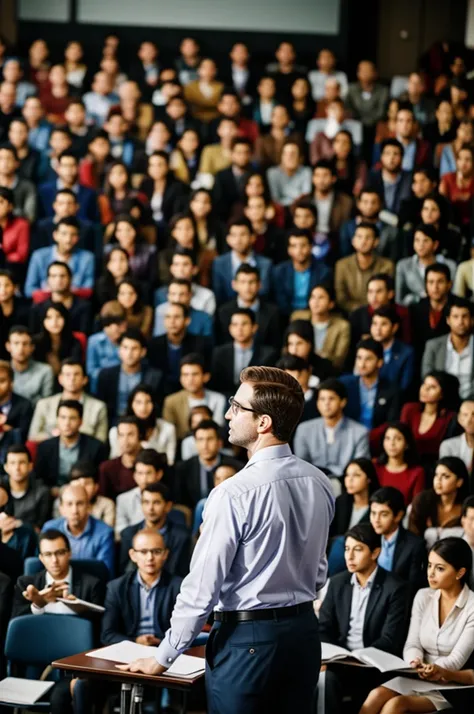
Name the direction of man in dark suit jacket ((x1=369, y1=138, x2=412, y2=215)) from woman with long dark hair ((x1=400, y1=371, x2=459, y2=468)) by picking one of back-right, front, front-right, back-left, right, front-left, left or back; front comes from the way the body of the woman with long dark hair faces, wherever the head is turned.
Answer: back-right

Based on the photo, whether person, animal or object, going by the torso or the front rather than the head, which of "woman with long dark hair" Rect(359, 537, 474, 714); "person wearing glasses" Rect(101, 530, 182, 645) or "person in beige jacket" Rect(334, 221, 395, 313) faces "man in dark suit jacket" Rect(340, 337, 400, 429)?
the person in beige jacket

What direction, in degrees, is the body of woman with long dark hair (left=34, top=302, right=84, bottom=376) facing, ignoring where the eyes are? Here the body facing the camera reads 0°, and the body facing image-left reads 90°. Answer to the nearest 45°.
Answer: approximately 0°

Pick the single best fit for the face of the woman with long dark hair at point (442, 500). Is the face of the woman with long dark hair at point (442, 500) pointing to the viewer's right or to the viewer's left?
to the viewer's left

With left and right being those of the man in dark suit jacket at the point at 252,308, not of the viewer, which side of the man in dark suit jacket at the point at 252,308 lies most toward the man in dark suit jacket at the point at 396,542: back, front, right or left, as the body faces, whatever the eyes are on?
front

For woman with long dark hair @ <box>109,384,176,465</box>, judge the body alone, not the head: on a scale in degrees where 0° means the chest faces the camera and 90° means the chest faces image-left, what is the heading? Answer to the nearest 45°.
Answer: approximately 0°

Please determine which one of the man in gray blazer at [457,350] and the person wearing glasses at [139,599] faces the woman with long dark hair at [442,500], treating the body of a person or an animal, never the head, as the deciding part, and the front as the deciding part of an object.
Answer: the man in gray blazer

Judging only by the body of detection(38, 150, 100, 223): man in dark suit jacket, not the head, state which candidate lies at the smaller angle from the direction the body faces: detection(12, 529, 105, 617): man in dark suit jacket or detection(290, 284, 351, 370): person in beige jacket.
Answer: the man in dark suit jacket
